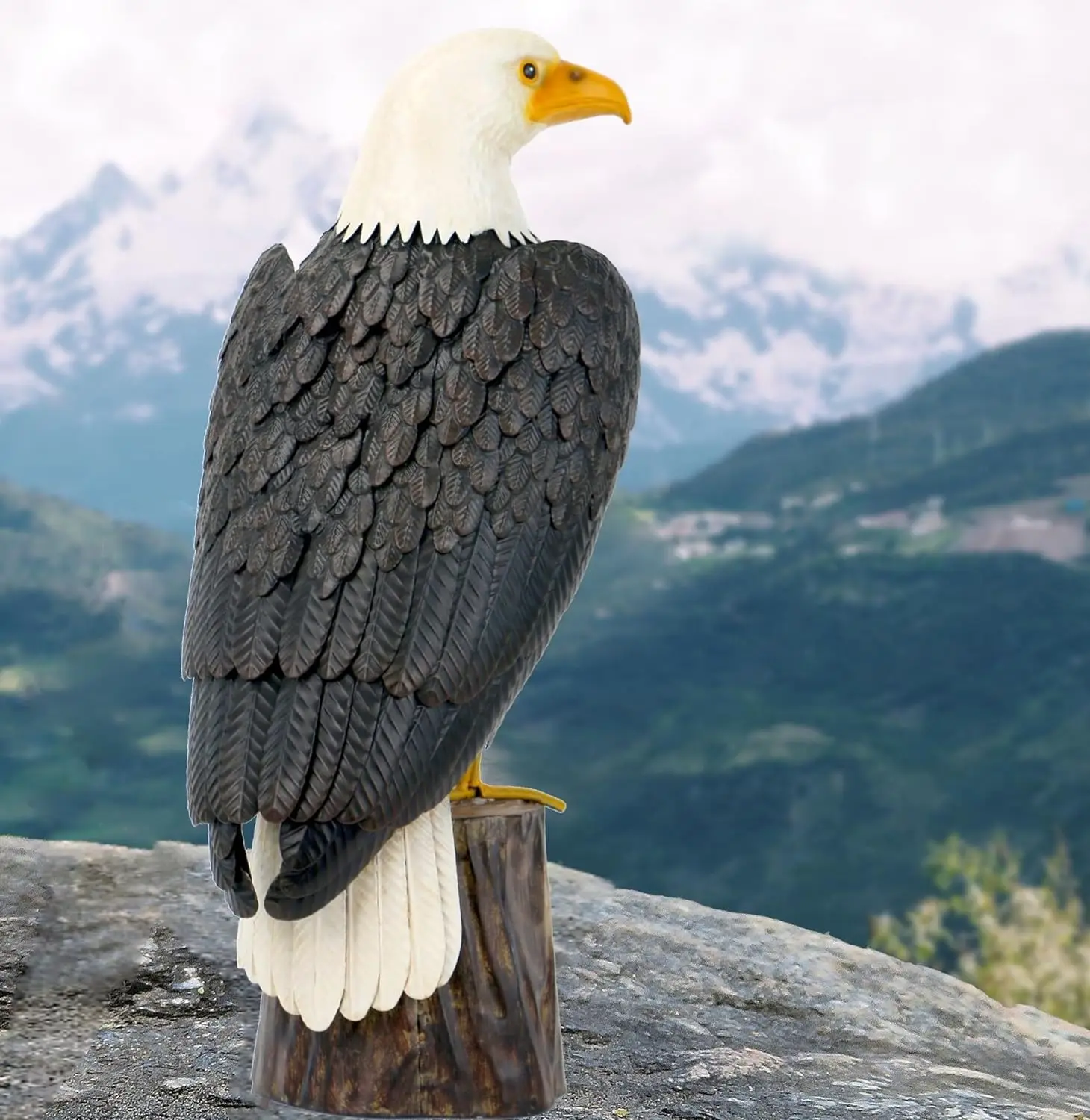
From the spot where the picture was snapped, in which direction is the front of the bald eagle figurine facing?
facing away from the viewer and to the right of the viewer
